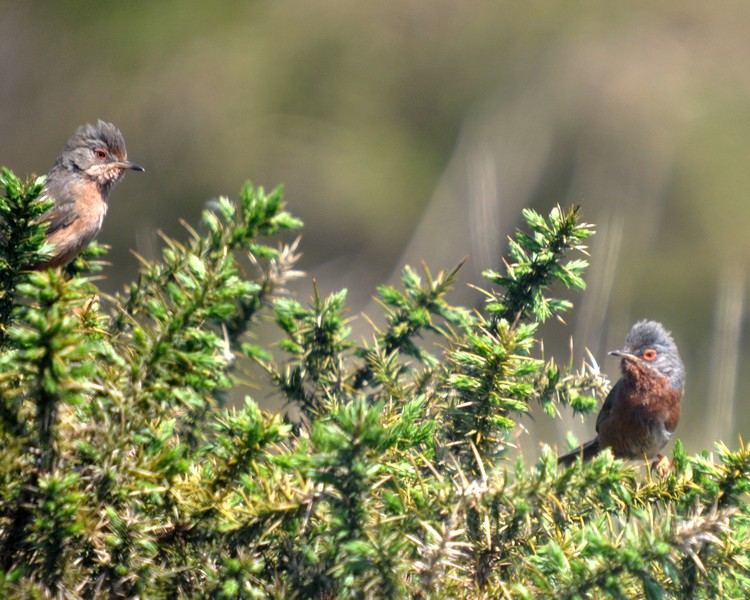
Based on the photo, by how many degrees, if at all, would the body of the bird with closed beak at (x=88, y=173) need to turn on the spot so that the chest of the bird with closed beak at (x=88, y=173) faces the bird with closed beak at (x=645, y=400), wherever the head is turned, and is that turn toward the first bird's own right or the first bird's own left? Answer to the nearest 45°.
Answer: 0° — it already faces it

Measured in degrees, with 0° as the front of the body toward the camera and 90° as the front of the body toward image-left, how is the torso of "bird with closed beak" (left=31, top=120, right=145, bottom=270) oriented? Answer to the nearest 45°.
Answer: approximately 315°
